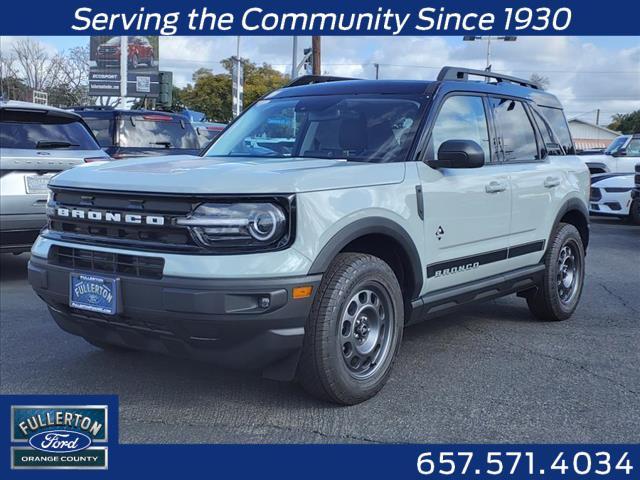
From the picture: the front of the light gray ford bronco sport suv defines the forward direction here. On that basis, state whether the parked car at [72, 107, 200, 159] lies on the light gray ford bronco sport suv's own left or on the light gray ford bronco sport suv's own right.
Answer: on the light gray ford bronco sport suv's own right

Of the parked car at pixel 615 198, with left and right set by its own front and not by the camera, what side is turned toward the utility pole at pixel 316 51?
right

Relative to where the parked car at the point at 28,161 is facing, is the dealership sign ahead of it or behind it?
ahead

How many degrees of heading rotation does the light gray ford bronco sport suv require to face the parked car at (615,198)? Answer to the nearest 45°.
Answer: approximately 180°

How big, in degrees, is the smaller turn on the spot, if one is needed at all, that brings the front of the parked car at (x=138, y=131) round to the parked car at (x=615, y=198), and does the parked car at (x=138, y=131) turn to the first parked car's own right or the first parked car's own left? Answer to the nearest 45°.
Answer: approximately 135° to the first parked car's own right

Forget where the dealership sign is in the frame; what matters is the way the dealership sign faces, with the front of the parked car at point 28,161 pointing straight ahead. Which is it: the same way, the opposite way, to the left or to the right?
the opposite way

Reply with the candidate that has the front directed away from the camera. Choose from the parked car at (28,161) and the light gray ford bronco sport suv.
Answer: the parked car

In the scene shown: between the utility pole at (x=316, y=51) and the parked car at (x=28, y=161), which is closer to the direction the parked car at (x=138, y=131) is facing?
the utility pole

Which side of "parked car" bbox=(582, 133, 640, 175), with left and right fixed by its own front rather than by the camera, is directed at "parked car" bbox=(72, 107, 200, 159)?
front

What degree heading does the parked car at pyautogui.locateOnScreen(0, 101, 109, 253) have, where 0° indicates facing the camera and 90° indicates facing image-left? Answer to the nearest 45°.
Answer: approximately 180°

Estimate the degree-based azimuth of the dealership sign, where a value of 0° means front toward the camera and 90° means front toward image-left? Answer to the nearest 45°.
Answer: approximately 0°

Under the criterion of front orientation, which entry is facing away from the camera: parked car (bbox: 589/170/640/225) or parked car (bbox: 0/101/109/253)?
parked car (bbox: 0/101/109/253)

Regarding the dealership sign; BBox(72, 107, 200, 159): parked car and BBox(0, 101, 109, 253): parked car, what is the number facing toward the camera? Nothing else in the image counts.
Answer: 1

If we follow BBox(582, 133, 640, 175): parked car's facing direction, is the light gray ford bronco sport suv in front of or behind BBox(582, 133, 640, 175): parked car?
in front

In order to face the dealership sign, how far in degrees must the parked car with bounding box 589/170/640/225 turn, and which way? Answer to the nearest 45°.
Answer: approximately 90° to its right

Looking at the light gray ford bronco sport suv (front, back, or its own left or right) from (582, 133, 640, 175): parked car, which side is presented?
back

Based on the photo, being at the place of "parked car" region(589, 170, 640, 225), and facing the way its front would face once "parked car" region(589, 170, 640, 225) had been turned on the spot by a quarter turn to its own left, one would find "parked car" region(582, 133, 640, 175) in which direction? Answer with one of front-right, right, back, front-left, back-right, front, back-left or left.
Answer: back-left

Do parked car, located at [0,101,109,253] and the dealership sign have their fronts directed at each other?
yes

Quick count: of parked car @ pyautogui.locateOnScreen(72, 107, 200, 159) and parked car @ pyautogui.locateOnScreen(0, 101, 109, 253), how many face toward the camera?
0

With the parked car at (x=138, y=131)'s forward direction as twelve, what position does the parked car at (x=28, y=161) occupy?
the parked car at (x=28, y=161) is roughly at 8 o'clock from the parked car at (x=138, y=131).
